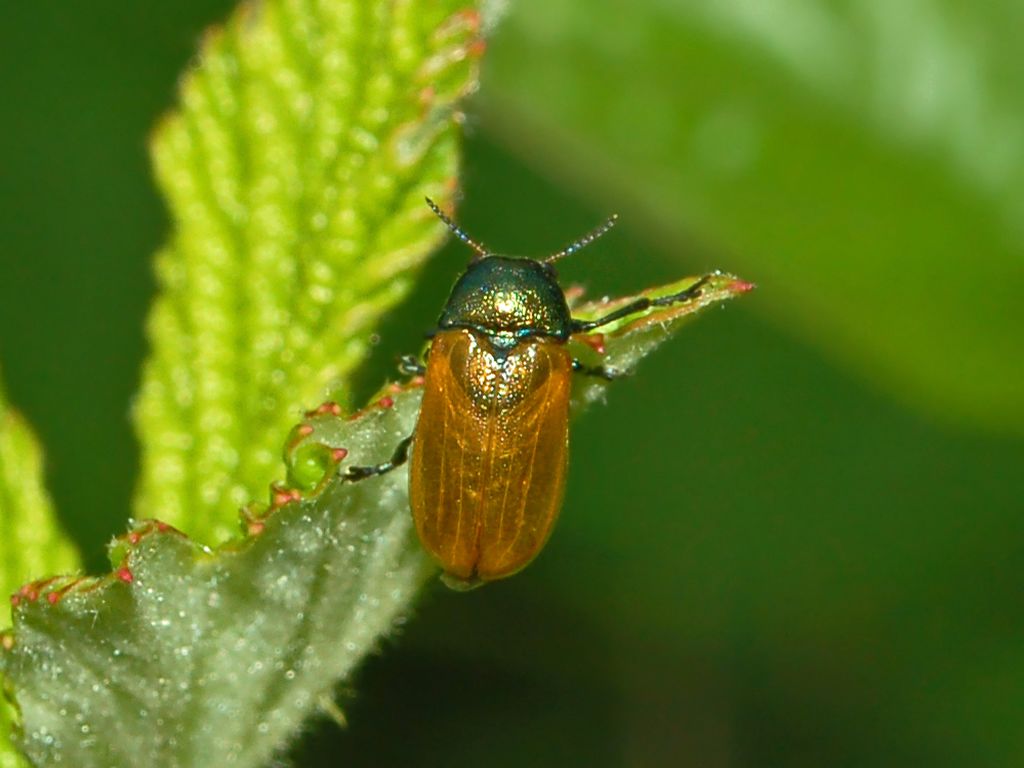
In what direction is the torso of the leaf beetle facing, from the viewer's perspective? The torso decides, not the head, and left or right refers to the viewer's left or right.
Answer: facing away from the viewer

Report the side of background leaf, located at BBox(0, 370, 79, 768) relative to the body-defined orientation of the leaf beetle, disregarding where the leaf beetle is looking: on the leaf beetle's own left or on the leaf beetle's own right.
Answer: on the leaf beetle's own left
